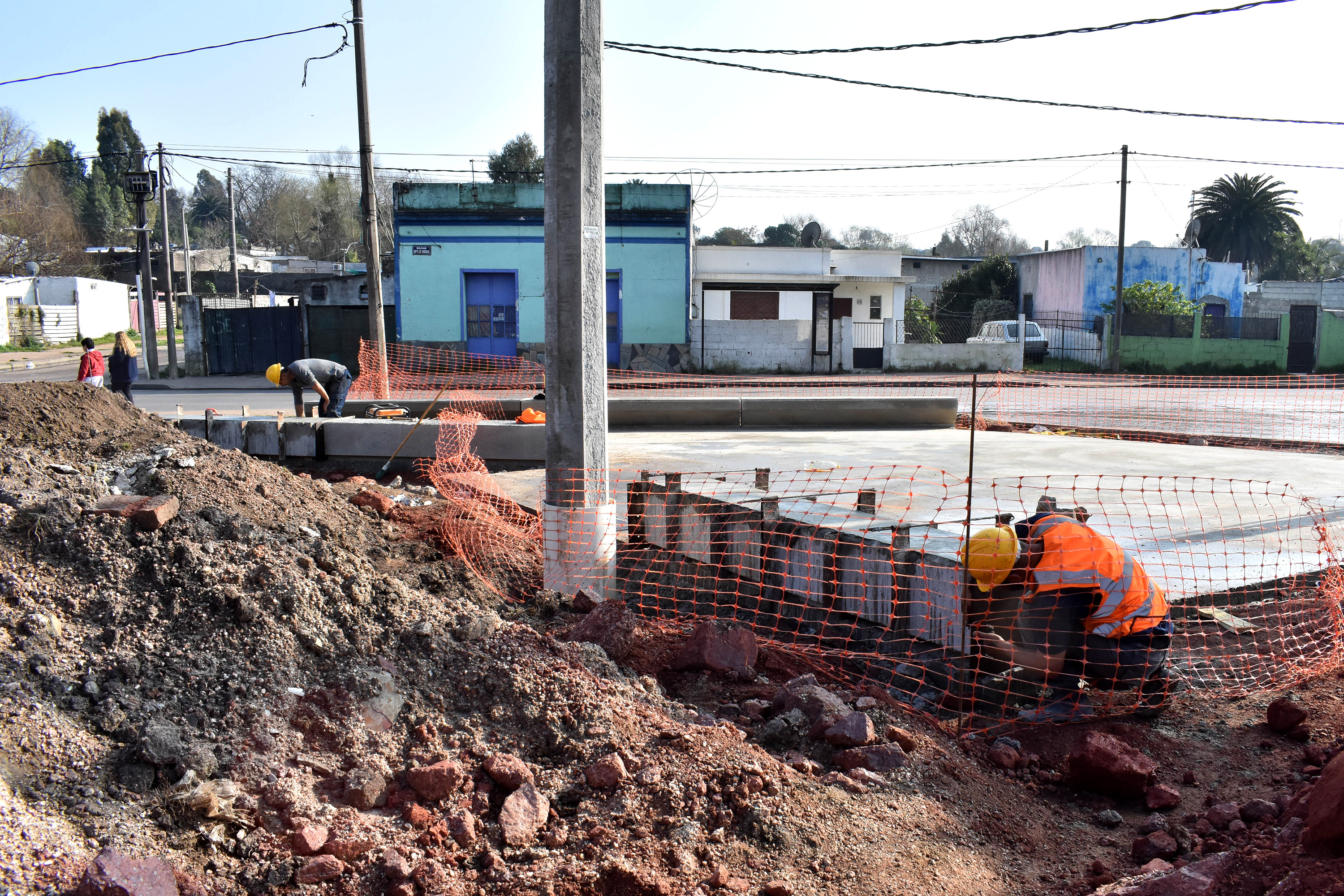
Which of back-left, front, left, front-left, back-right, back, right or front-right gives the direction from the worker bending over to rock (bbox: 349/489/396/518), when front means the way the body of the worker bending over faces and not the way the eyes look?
left

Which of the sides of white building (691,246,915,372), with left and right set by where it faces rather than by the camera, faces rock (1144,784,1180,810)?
front

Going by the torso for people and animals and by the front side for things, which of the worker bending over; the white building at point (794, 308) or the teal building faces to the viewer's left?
the worker bending over

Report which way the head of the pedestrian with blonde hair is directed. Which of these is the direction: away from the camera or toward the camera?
away from the camera

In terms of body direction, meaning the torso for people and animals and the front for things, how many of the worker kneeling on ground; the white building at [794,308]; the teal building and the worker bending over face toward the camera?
2

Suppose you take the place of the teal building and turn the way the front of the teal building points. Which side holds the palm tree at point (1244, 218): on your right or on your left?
on your left

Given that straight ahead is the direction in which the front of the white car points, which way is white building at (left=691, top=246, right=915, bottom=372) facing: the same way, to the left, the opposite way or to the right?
to the left

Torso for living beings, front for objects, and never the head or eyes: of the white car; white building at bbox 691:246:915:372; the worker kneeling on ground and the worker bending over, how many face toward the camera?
1

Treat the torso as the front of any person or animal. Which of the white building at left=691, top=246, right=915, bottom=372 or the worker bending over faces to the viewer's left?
the worker bending over

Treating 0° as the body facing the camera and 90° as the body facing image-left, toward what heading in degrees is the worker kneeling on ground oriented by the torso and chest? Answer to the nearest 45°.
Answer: approximately 90°

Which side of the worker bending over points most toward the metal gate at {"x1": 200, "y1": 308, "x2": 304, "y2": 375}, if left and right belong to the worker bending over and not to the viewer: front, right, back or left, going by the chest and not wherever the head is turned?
right

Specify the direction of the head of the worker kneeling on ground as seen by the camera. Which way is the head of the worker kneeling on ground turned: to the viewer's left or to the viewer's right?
to the viewer's left

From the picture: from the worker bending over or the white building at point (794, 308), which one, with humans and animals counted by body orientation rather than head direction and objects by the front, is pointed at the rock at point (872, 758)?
the white building

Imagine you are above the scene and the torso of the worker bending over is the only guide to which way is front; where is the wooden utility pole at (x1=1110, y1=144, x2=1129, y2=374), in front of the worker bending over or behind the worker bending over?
behind

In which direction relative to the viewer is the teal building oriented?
toward the camera

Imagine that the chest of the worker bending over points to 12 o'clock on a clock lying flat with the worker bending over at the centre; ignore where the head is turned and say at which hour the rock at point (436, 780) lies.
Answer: The rock is roughly at 9 o'clock from the worker bending over.

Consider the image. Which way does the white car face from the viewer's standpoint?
to the viewer's left

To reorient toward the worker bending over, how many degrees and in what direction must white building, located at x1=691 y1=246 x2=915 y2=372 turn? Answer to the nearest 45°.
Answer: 0° — it already faces them

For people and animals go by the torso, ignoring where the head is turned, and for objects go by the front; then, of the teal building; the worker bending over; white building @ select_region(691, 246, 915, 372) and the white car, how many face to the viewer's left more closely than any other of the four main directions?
2

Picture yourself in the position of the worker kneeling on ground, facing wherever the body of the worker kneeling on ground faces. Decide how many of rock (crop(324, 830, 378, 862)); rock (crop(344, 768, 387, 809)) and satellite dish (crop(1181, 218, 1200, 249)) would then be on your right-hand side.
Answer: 1

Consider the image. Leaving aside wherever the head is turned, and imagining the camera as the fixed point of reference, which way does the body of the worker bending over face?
to the viewer's left
